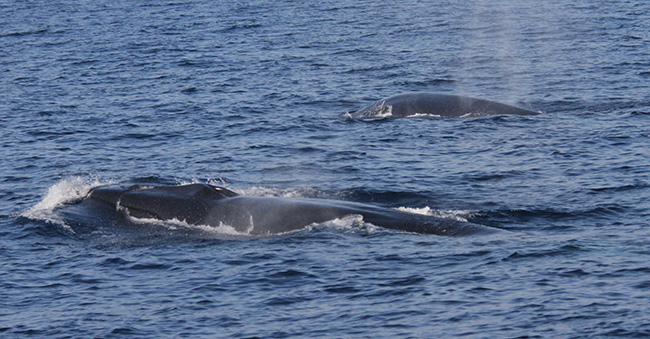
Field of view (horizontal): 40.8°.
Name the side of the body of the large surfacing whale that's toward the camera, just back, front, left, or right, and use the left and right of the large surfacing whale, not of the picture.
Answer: left

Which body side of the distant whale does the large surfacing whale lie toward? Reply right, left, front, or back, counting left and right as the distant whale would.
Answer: left

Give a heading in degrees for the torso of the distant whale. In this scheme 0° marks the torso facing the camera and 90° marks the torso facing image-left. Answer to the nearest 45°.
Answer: approximately 90°

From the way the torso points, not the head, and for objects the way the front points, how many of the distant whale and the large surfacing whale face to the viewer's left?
2

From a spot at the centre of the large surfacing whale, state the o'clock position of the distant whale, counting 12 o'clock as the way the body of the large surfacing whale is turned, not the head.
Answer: The distant whale is roughly at 4 o'clock from the large surfacing whale.
